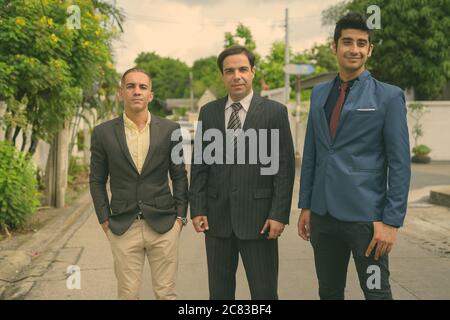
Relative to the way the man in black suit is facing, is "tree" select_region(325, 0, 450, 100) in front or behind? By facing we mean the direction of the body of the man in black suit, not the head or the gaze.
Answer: behind

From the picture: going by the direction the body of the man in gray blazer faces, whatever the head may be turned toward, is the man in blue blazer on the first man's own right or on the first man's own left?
on the first man's own left

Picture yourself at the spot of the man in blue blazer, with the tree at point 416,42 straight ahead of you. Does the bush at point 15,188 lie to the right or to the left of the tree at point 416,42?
left

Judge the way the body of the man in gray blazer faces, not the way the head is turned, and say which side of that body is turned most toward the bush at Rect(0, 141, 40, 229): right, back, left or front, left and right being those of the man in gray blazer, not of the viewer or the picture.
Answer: back

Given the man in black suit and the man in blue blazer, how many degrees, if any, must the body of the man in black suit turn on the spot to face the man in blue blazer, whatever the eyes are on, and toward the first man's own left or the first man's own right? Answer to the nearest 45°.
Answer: approximately 45° to the first man's own left

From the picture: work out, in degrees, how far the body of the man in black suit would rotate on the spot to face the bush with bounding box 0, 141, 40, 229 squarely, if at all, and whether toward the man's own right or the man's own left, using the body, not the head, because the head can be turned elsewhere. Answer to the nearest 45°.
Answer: approximately 135° to the man's own right

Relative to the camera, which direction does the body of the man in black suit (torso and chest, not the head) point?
toward the camera

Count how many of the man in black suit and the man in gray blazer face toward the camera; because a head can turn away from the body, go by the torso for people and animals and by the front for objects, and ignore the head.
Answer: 2
